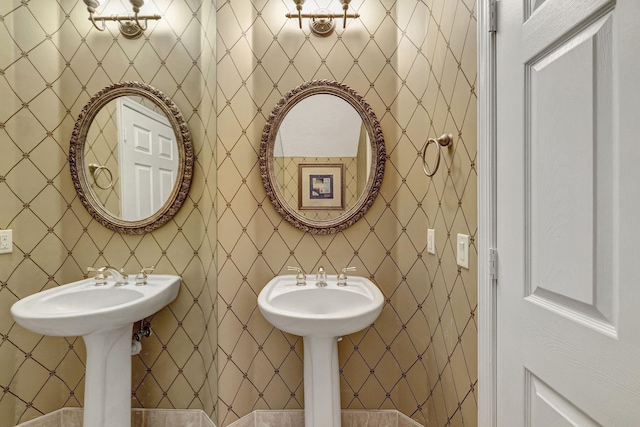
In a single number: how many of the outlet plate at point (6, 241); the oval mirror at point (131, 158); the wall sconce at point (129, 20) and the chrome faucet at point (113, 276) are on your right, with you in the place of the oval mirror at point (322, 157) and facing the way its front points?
4

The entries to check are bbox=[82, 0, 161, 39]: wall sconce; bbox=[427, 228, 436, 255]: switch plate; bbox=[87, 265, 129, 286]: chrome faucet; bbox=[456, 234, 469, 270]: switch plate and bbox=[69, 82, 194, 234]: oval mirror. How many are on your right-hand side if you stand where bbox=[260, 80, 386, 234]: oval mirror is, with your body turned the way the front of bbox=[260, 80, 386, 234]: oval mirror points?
3

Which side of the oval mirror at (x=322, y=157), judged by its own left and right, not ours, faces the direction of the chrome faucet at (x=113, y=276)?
right

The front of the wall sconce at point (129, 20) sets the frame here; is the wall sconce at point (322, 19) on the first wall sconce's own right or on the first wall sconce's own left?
on the first wall sconce's own left

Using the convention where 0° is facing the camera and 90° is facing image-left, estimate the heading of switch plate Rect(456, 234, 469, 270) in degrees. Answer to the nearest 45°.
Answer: approximately 45°

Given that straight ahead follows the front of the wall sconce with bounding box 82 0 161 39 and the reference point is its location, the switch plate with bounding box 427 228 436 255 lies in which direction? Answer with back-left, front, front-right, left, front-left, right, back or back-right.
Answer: left

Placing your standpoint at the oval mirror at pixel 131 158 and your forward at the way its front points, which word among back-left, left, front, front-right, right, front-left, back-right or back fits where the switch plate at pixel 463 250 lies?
left

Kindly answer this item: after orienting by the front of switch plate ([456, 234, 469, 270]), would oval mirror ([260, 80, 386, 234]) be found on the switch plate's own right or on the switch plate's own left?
on the switch plate's own right

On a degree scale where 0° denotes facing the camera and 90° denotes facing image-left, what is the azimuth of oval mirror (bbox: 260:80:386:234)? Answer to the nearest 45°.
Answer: approximately 0°

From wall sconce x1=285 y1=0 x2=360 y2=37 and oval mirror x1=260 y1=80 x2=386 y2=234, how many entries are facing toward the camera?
2
